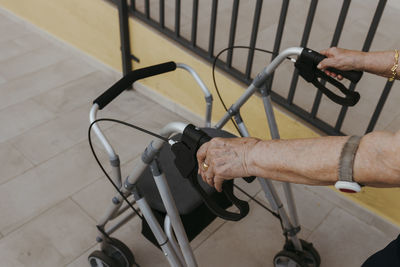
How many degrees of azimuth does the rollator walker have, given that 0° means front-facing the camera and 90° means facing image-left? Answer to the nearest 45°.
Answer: approximately 135°
